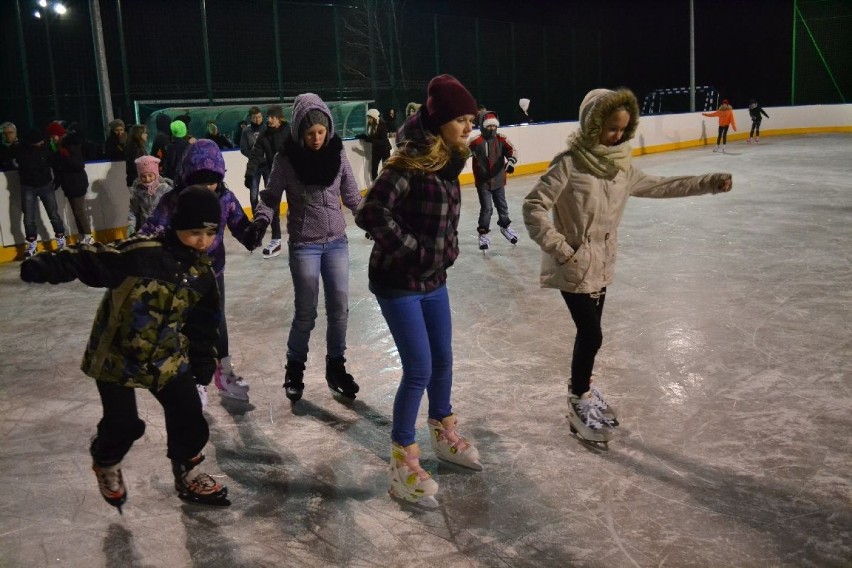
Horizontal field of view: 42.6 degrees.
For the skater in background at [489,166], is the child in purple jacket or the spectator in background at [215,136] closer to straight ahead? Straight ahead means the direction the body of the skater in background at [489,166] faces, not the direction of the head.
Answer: the child in purple jacket

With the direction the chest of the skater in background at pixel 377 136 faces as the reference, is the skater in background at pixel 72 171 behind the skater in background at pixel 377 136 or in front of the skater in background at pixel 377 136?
in front

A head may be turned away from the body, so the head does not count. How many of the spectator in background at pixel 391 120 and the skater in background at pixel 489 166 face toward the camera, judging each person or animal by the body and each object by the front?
2

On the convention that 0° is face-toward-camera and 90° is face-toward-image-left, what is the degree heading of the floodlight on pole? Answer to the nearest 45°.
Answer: approximately 0°

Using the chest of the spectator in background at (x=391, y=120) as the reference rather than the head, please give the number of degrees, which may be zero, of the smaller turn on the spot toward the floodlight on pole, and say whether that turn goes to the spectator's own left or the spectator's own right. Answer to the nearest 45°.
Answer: approximately 90° to the spectator's own right

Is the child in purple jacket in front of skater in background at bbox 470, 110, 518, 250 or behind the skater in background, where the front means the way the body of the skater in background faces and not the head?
in front

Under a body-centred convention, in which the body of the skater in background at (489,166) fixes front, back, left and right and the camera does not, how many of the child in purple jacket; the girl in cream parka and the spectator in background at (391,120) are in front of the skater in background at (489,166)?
2

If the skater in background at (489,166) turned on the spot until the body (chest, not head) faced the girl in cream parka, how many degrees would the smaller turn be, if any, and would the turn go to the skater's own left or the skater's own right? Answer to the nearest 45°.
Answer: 0° — they already face them
